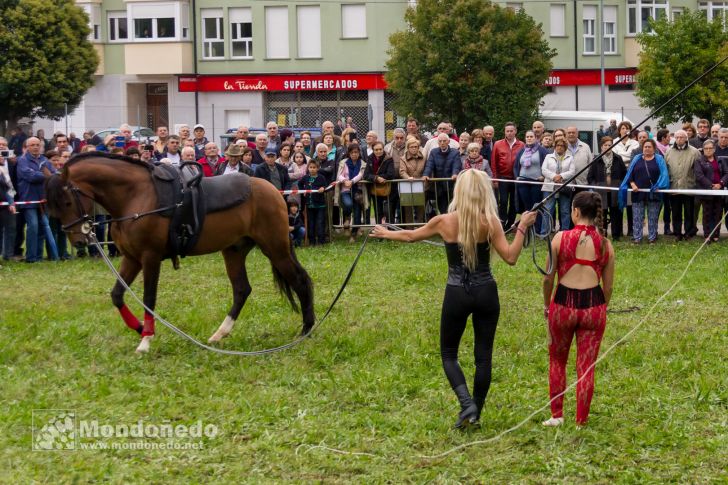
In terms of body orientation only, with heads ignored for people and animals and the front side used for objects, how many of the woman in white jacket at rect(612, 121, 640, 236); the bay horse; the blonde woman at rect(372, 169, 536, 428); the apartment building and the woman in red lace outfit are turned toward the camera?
2

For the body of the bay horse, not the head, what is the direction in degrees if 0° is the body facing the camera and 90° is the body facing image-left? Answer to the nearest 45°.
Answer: approximately 90°

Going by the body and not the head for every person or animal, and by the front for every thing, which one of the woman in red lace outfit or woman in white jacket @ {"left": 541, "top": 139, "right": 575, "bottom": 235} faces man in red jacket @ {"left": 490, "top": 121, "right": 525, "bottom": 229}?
the woman in red lace outfit

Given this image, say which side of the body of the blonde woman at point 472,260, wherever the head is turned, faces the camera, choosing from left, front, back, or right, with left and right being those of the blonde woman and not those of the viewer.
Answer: back

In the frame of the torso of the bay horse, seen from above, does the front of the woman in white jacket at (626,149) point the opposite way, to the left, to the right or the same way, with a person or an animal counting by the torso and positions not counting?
to the left

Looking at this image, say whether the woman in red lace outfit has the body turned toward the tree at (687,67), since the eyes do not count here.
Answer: yes

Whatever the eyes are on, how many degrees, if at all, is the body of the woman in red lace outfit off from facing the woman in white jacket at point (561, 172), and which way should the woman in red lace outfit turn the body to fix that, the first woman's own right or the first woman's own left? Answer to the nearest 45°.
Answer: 0° — they already face them

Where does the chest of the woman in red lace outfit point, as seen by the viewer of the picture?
away from the camera

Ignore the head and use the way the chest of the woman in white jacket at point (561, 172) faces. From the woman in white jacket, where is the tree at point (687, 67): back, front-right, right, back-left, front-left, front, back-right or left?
back
